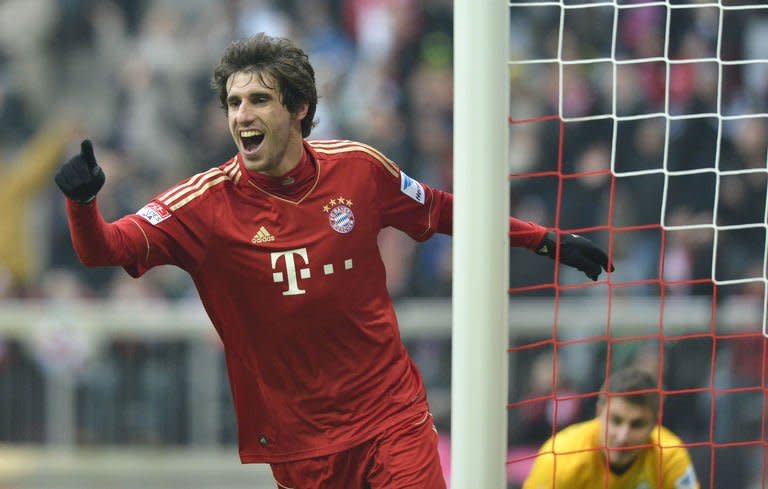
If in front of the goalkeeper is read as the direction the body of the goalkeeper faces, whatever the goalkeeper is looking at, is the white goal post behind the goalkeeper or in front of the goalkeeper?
in front

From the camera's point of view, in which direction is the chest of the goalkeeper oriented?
toward the camera
